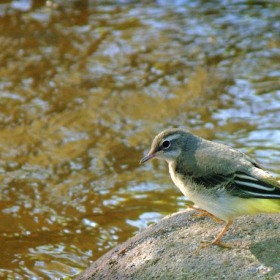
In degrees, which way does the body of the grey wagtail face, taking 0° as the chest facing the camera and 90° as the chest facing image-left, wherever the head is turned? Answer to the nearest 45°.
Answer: approximately 90°
